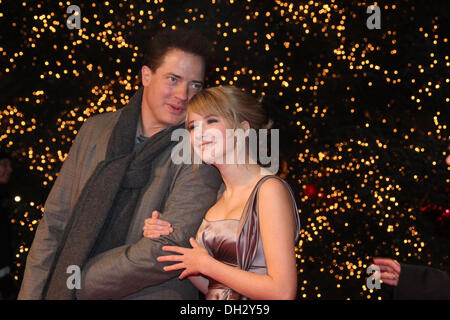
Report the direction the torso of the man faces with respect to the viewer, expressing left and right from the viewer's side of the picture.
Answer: facing the viewer and to the right of the viewer

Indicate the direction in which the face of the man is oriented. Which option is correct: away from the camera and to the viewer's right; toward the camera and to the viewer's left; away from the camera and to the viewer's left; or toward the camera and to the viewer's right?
toward the camera and to the viewer's right

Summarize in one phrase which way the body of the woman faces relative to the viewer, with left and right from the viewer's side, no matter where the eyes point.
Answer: facing the viewer and to the left of the viewer

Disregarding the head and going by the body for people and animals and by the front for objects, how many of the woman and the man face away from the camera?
0
